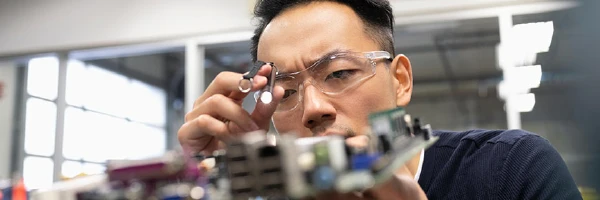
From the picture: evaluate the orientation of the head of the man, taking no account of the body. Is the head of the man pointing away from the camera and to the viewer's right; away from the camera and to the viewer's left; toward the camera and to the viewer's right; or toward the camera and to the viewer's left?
toward the camera and to the viewer's left

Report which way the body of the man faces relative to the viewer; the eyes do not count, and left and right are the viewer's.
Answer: facing the viewer and to the left of the viewer

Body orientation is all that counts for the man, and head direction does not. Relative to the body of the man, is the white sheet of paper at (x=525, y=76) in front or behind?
behind

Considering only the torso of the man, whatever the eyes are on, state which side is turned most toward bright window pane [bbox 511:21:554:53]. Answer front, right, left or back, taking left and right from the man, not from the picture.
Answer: back
